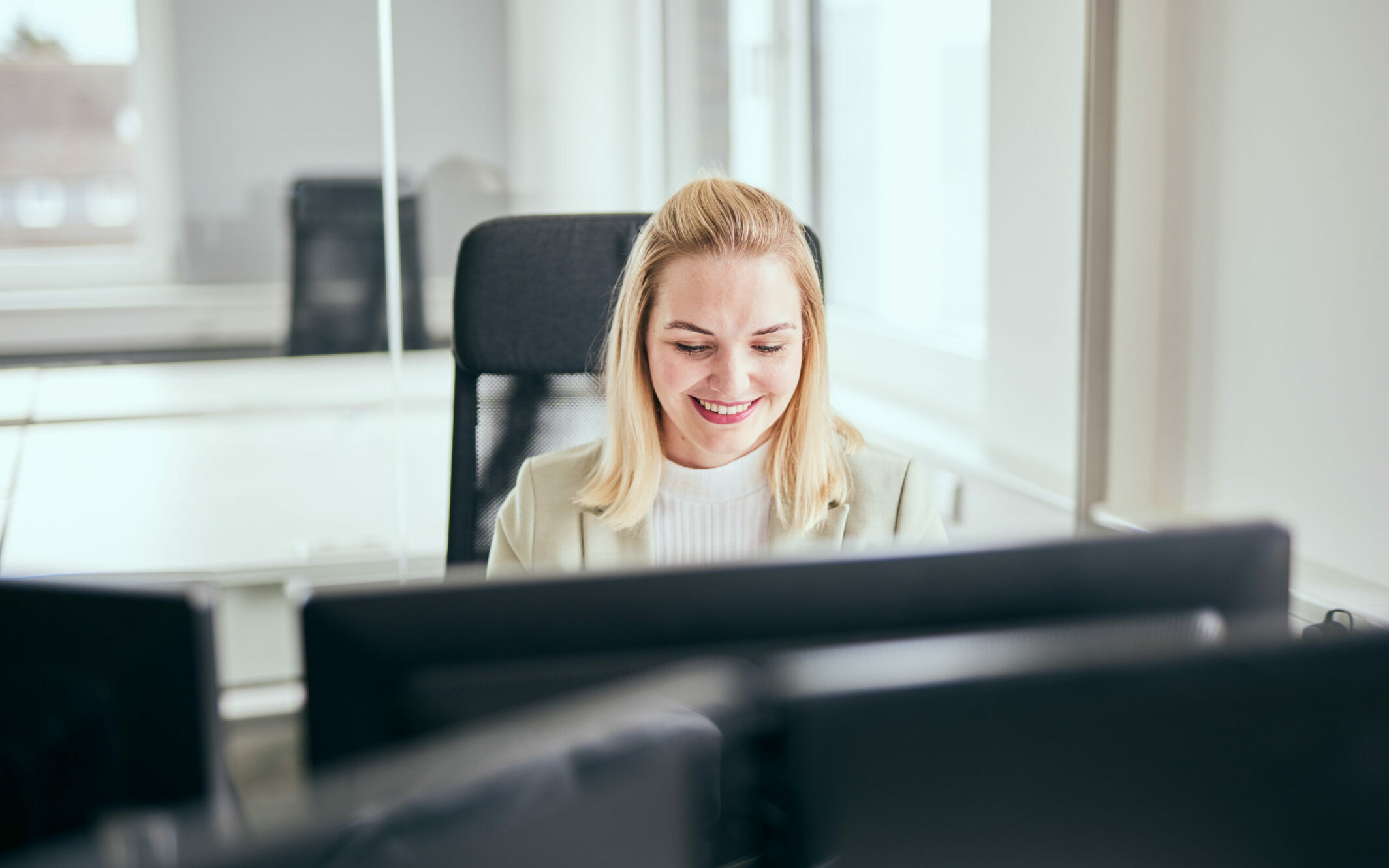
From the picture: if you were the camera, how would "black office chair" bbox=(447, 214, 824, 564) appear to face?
facing the viewer

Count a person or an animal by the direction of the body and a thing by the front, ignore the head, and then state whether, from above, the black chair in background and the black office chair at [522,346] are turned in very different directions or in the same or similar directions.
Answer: same or similar directions

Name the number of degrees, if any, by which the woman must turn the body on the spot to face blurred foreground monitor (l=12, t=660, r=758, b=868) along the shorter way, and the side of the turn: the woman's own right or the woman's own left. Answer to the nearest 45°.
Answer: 0° — they already face it

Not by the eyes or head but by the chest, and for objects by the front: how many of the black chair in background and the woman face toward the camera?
2

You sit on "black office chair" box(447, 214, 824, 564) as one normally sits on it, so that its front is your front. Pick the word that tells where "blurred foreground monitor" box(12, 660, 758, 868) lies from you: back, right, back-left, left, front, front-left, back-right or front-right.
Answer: front

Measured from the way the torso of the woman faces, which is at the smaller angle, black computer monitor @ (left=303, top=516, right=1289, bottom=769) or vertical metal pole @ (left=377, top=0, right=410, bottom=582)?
the black computer monitor

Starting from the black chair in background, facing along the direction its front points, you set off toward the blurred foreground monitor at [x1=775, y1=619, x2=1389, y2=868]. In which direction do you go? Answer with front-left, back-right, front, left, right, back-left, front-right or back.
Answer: front

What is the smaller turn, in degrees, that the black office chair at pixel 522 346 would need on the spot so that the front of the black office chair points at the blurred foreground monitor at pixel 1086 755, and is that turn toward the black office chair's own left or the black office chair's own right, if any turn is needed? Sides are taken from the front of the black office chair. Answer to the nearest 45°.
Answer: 0° — it already faces it

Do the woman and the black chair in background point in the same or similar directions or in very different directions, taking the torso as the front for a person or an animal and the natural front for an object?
same or similar directions

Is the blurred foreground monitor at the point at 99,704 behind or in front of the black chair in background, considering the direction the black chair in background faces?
in front

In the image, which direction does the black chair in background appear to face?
toward the camera

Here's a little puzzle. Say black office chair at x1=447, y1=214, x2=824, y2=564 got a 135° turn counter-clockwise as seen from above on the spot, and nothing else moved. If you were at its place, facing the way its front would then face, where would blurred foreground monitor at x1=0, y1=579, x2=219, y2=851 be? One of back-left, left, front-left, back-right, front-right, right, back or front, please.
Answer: back-right

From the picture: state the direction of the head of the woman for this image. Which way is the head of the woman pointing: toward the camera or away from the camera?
toward the camera

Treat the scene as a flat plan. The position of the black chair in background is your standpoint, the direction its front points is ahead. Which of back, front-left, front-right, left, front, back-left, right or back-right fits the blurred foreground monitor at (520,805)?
front

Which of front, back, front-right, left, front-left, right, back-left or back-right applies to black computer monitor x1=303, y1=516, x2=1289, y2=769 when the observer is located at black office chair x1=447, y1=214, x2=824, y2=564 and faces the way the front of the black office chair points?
front
